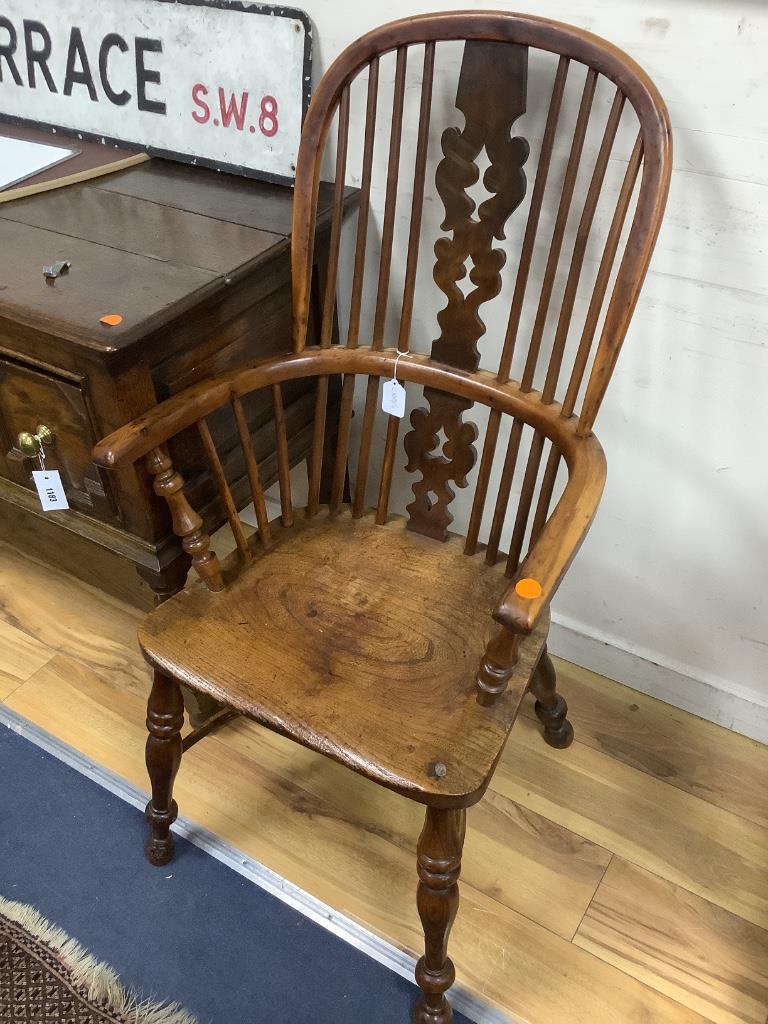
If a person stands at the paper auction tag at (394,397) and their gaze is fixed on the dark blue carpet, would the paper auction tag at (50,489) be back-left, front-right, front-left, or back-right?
front-right

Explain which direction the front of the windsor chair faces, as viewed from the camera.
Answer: facing the viewer and to the left of the viewer
